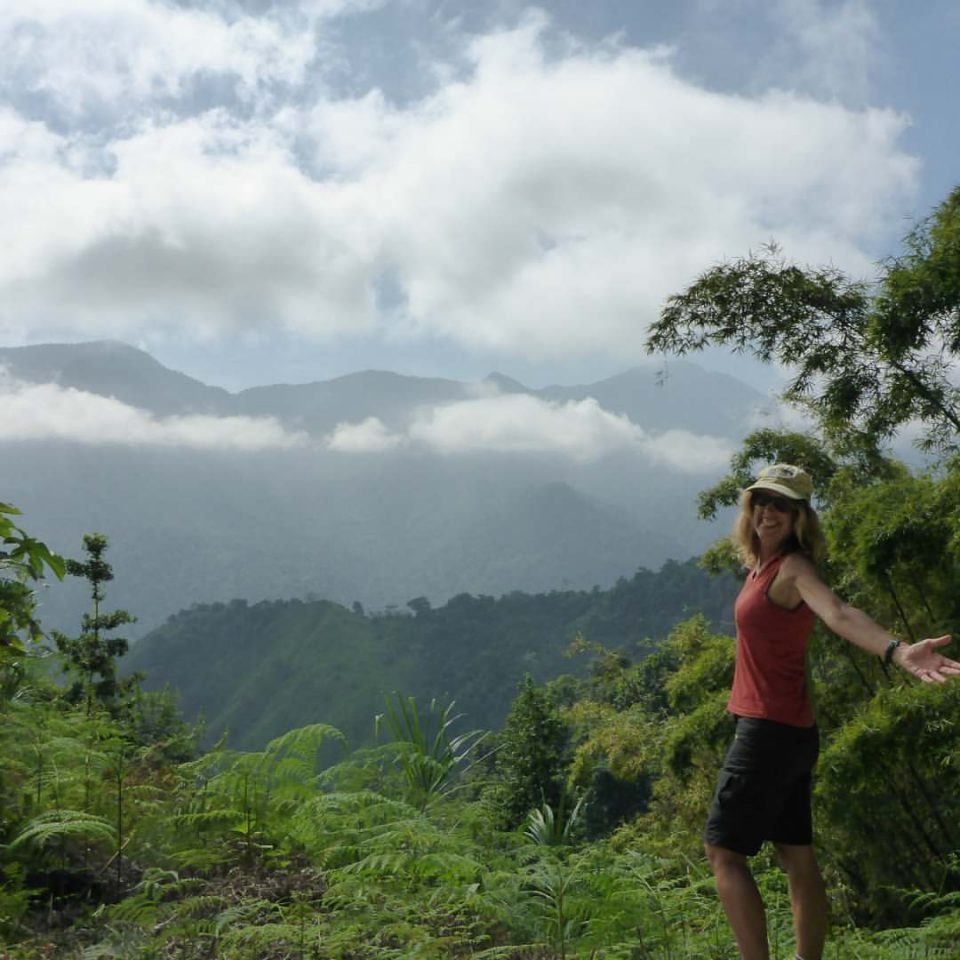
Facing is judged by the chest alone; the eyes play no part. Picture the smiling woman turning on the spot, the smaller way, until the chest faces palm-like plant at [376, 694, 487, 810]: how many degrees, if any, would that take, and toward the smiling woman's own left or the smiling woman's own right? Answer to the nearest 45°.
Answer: approximately 90° to the smiling woman's own right

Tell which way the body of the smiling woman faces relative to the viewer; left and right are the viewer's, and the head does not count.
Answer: facing the viewer and to the left of the viewer
